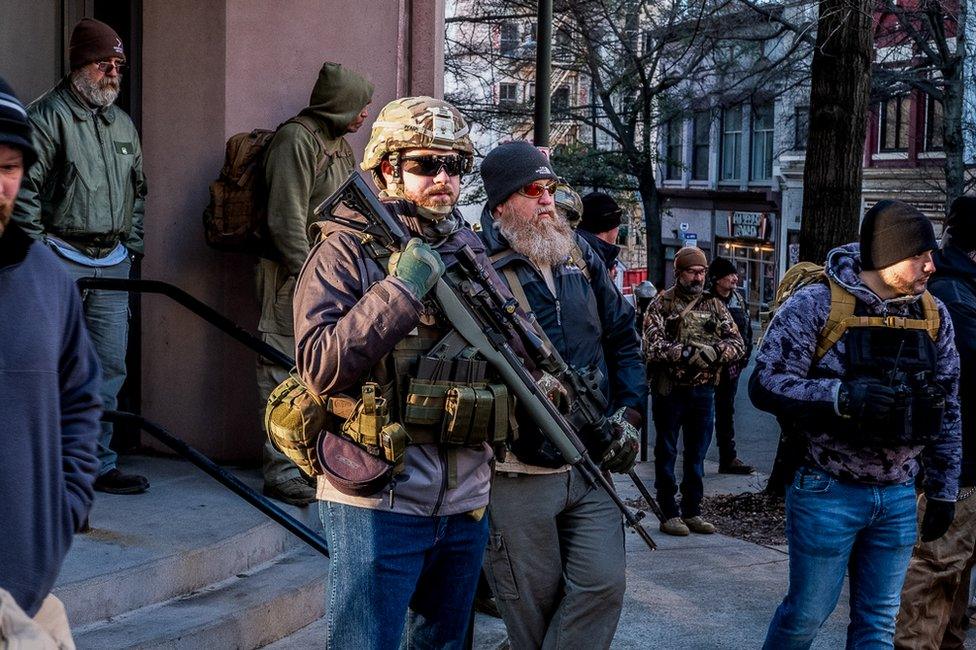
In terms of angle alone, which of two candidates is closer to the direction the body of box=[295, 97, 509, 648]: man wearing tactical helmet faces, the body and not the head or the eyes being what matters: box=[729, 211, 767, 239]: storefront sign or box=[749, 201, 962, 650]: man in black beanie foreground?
the man in black beanie foreground

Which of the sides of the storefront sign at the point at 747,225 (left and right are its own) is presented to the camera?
front

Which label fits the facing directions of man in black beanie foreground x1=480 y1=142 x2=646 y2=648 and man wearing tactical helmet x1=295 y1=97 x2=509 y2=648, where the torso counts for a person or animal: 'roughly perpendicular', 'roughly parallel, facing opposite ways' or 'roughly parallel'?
roughly parallel

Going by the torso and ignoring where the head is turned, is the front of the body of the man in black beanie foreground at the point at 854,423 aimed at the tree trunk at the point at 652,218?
no

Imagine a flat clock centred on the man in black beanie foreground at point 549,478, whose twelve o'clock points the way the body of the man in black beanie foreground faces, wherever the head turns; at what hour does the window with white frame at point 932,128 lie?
The window with white frame is roughly at 8 o'clock from the man in black beanie foreground.

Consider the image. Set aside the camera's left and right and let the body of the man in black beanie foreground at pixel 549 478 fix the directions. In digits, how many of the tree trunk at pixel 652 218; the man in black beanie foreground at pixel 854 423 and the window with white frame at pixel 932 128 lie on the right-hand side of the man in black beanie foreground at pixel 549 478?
0

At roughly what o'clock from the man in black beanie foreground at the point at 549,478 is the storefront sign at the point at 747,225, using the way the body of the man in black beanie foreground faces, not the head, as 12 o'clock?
The storefront sign is roughly at 8 o'clock from the man in black beanie foreground.

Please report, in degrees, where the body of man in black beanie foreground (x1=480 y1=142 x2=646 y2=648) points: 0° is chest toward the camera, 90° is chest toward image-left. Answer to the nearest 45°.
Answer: approximately 315°

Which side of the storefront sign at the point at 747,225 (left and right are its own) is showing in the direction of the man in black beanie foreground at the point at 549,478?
front

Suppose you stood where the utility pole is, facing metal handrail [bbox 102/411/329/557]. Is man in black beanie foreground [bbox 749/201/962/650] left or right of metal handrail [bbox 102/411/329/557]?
left

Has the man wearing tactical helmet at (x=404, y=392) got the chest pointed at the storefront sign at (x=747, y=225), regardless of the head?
no

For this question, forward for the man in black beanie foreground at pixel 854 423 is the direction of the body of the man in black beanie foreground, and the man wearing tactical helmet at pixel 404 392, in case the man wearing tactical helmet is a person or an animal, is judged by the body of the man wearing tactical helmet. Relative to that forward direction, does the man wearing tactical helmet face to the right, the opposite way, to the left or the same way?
the same way

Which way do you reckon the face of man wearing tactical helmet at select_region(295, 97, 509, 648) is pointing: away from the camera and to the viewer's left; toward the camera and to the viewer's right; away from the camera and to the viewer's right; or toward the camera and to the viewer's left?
toward the camera and to the viewer's right

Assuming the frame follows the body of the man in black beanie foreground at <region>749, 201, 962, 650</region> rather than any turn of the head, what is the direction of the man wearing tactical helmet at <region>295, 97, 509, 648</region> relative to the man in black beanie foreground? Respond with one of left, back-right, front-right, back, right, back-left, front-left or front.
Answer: right
